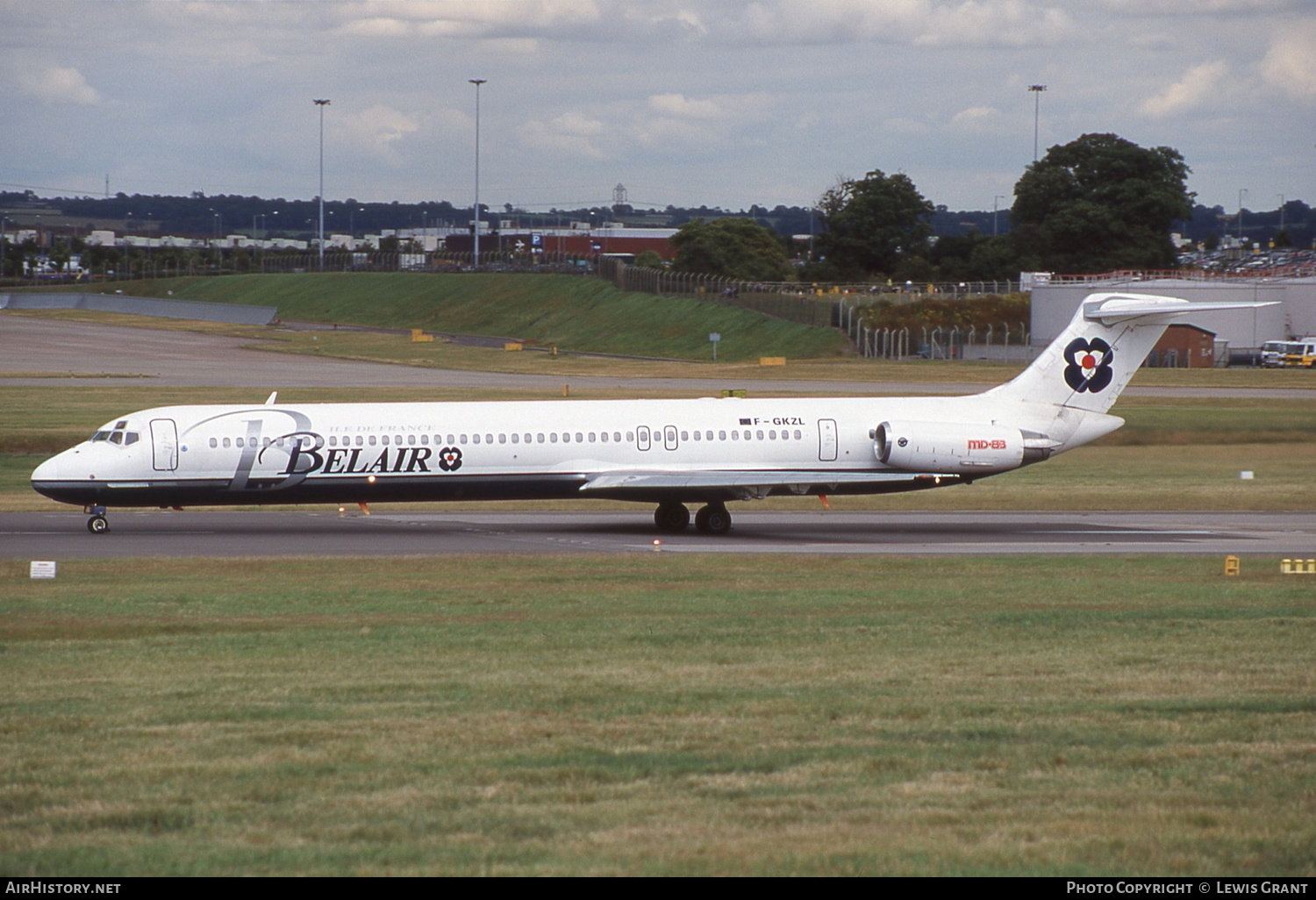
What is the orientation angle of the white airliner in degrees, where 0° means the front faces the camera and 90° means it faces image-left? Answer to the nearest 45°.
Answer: approximately 90°
